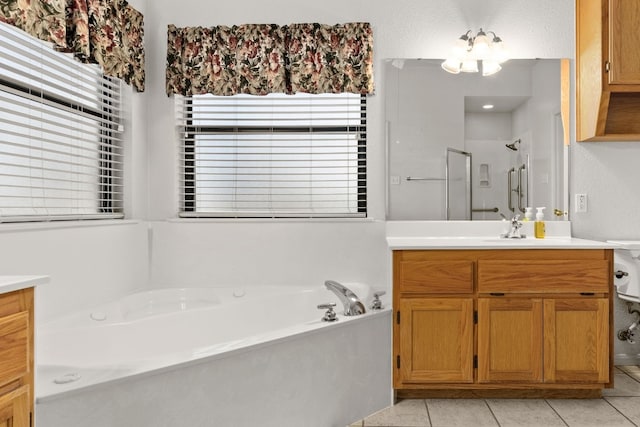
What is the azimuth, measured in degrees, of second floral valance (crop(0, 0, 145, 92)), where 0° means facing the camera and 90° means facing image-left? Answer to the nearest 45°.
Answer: approximately 315°

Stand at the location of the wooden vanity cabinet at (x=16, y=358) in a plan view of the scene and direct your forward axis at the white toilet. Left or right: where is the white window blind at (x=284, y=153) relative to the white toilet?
left

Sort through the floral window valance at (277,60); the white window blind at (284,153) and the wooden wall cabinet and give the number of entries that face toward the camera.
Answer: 3

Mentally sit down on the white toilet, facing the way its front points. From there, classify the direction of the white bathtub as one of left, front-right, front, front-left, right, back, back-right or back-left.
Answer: front-right

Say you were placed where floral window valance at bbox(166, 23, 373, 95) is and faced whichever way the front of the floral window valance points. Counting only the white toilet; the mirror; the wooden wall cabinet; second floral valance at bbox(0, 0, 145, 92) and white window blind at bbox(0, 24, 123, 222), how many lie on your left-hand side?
3

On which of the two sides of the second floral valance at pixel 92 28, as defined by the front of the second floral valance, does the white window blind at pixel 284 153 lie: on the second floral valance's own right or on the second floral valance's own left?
on the second floral valance's own left

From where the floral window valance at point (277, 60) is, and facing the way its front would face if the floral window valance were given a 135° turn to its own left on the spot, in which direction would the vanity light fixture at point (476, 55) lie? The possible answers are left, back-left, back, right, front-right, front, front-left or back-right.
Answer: front-right

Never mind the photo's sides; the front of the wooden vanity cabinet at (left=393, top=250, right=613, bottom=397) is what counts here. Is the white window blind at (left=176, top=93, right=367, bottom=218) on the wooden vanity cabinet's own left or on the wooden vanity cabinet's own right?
on the wooden vanity cabinet's own right

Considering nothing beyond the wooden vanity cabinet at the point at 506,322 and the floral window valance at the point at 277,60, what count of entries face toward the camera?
2

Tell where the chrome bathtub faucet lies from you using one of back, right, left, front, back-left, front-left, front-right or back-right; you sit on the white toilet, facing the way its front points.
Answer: front-right

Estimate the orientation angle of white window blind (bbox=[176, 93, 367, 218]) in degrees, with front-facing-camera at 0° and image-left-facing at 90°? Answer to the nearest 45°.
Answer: approximately 0°

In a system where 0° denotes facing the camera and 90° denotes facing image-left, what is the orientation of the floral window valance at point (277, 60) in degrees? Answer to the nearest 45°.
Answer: approximately 0°

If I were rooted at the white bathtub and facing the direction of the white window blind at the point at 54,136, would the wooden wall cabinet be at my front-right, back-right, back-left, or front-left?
back-right

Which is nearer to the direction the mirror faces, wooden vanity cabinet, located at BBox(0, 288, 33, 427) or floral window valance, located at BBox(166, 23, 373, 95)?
the wooden vanity cabinet
